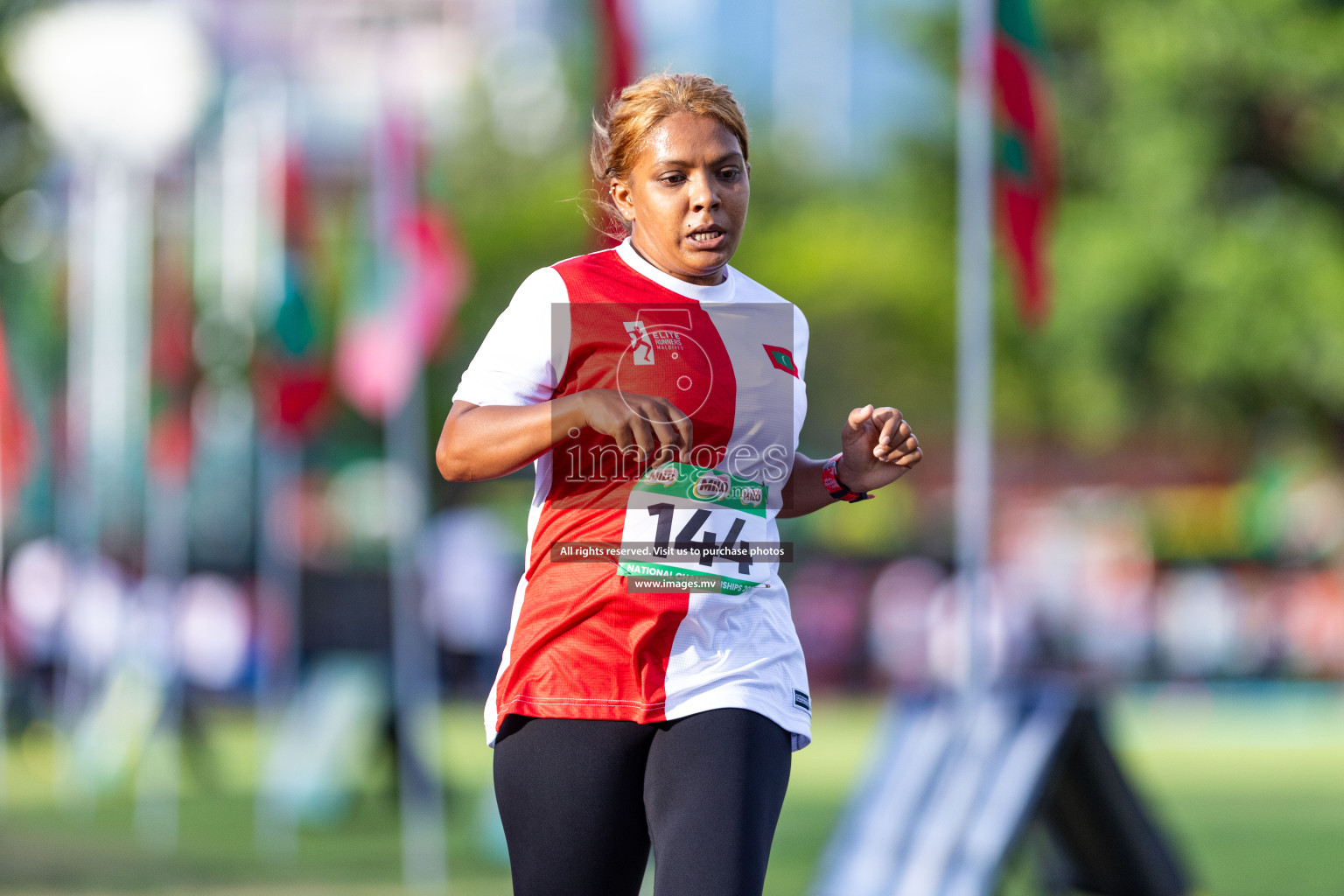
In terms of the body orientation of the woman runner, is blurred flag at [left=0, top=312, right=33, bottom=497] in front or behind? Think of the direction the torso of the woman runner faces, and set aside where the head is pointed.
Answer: behind

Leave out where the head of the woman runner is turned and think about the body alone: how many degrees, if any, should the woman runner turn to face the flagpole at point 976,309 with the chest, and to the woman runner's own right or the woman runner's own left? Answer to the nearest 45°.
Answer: approximately 135° to the woman runner's own left

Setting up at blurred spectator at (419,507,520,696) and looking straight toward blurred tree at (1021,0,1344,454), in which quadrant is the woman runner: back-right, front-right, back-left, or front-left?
back-right

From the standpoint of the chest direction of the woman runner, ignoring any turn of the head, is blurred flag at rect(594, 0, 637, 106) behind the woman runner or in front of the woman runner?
behind

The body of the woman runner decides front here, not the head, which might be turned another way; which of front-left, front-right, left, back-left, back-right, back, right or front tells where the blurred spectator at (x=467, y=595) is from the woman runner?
back-left

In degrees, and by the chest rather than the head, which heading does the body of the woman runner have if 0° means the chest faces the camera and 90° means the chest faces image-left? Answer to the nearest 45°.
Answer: approximately 315°
